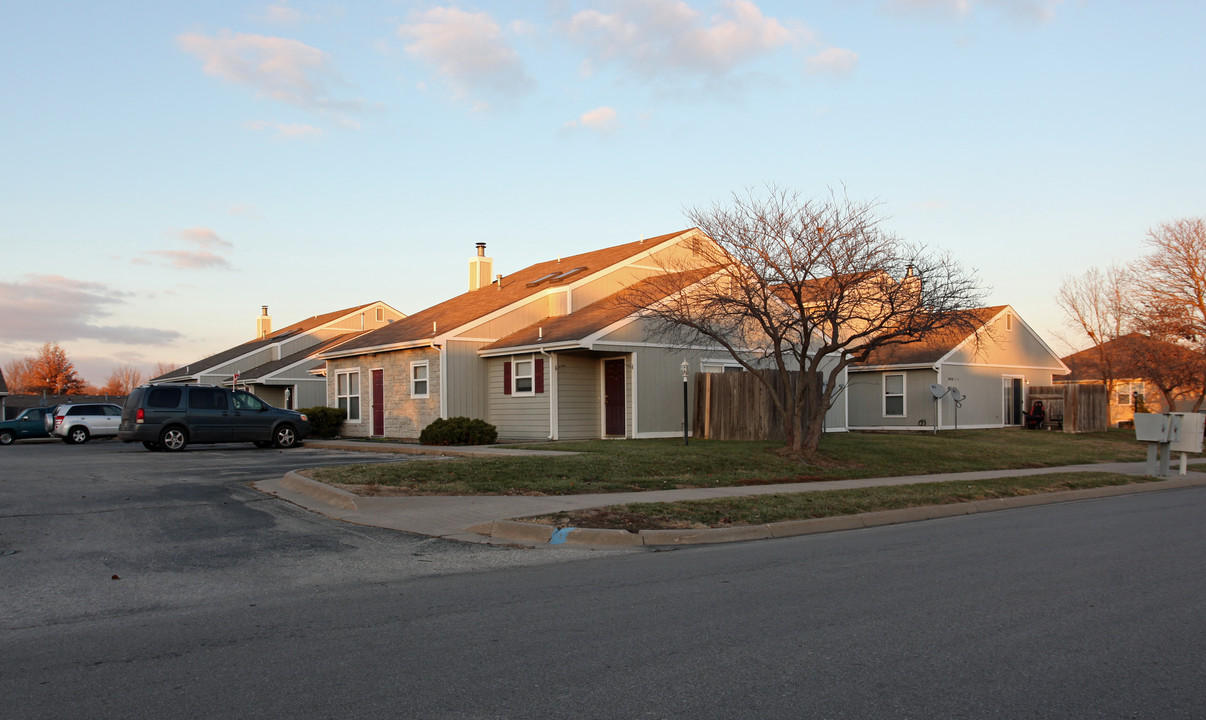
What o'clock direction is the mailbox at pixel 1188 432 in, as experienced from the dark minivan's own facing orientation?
The mailbox is roughly at 1 o'clock from the dark minivan.

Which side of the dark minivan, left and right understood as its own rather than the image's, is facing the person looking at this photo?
right

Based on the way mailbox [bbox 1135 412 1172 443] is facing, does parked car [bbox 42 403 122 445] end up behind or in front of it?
behind

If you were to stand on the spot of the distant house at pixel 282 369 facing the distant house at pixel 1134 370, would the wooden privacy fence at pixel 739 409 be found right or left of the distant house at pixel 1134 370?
right
